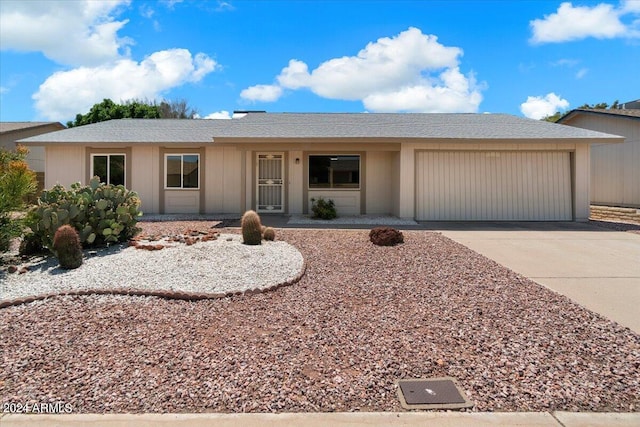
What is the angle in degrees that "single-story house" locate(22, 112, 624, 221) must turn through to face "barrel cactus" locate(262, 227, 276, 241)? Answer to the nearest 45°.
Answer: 0° — it already faces it

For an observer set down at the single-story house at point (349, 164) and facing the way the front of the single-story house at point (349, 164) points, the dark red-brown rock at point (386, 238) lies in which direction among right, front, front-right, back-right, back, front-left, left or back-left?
front

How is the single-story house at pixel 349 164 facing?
toward the camera

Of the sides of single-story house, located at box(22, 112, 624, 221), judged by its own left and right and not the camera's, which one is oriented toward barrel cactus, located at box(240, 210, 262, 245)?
front

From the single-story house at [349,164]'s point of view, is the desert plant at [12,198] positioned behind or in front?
in front

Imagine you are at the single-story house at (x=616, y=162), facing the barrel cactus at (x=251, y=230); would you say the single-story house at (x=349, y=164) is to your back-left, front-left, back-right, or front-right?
front-right

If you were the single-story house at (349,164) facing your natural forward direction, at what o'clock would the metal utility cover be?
The metal utility cover is roughly at 12 o'clock from the single-story house.

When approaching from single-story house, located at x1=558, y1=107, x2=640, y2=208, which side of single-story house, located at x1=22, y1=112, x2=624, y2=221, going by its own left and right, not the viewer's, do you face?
left

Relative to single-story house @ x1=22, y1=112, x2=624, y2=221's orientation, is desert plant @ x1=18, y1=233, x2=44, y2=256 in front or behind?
in front
